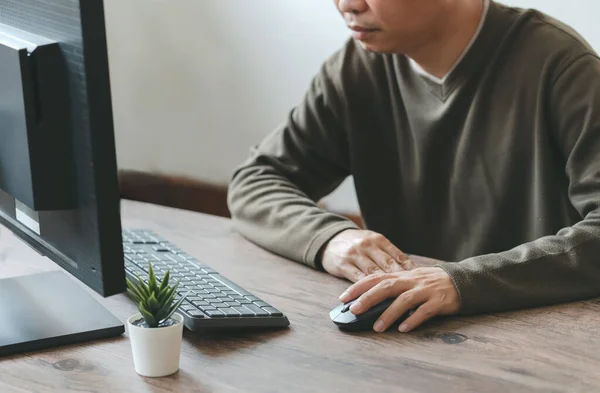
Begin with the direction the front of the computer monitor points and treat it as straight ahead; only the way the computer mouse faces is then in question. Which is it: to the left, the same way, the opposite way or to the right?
the opposite way

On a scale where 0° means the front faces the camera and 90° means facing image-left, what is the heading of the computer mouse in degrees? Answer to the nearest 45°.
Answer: approximately 45°

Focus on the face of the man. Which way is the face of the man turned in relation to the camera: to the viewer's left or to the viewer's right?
to the viewer's left

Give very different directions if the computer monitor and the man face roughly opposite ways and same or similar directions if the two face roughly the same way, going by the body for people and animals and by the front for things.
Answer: very different directions
